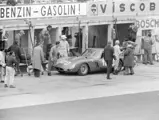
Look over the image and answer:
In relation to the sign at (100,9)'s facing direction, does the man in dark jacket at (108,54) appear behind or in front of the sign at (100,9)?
in front

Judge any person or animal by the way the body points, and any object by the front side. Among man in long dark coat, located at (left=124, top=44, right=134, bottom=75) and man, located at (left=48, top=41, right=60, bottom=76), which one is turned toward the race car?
the man

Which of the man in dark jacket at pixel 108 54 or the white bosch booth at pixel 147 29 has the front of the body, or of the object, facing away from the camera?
the man in dark jacket

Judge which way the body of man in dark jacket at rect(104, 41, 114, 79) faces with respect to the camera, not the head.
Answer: away from the camera

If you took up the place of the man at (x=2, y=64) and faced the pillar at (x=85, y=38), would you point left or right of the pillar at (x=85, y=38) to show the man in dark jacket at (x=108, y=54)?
right

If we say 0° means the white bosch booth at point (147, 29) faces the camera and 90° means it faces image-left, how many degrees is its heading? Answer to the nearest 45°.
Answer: approximately 0°

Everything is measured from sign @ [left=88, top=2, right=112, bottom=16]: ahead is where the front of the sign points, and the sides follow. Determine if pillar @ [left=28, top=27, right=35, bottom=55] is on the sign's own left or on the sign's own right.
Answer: on the sign's own right

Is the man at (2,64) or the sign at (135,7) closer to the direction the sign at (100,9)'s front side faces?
the man
